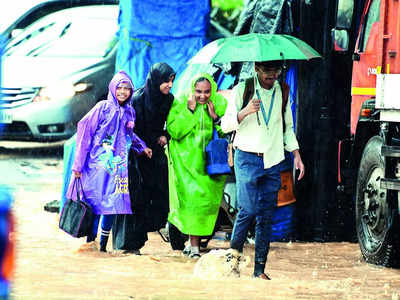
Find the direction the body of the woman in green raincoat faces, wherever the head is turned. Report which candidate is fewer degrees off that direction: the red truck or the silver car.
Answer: the red truck

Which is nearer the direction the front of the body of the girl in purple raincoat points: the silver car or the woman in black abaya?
the woman in black abaya

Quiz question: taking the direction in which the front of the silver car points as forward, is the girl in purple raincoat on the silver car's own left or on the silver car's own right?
on the silver car's own left

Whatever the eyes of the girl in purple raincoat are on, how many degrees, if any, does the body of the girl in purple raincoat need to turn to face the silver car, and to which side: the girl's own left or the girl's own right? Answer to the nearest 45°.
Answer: approximately 135° to the girl's own left

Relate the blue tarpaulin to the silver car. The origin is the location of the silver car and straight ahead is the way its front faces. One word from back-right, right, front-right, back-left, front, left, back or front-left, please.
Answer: left

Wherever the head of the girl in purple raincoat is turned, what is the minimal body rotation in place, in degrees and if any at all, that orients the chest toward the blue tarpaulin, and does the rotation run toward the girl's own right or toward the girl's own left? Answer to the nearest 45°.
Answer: approximately 135° to the girl's own left

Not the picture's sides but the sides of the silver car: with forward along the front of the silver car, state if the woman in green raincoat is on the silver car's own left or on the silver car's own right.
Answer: on the silver car's own left
